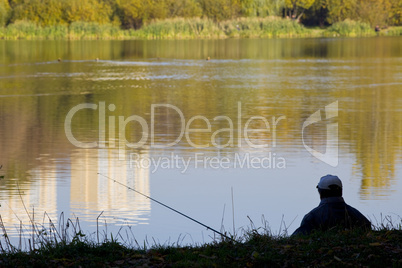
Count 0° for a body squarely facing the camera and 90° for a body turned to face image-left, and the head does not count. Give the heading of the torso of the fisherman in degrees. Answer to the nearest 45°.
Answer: approximately 180°
